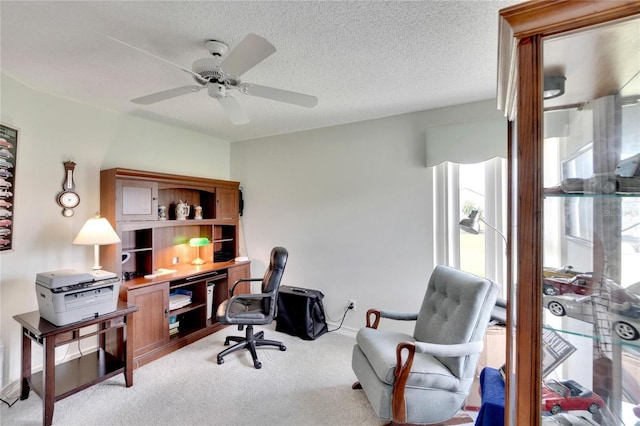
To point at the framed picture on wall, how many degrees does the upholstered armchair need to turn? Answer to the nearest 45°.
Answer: approximately 45° to its right

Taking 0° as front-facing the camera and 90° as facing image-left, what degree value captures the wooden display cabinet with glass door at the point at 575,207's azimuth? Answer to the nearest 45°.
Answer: approximately 45°

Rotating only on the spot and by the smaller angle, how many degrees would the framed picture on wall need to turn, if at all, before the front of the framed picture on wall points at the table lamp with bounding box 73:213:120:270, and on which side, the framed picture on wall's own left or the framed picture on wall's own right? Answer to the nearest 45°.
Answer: approximately 45° to the framed picture on wall's own left

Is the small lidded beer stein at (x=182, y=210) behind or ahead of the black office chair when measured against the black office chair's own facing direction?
ahead

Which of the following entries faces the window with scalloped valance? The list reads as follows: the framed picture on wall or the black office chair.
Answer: the framed picture on wall

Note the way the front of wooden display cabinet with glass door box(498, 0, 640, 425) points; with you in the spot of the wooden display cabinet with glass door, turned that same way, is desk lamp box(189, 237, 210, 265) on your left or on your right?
on your right

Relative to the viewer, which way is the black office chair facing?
to the viewer's left

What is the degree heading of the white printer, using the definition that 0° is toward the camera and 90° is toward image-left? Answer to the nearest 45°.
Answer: approximately 315°

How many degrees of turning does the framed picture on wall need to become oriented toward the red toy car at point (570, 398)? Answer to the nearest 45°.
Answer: approximately 45° to its right

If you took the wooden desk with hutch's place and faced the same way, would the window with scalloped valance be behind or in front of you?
in front

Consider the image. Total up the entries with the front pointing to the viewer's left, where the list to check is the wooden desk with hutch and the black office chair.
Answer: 1

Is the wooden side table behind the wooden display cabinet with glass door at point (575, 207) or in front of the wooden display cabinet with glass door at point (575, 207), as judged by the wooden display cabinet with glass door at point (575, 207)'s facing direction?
in front
